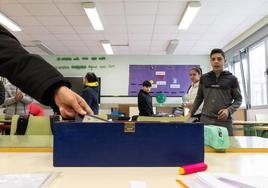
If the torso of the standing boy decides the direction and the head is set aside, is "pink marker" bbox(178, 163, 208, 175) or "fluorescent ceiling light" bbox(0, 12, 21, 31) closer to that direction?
the pink marker

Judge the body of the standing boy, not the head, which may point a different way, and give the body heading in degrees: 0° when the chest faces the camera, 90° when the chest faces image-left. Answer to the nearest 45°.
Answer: approximately 0°

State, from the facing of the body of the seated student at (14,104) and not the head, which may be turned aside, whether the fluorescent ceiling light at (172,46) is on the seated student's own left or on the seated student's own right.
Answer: on the seated student's own left

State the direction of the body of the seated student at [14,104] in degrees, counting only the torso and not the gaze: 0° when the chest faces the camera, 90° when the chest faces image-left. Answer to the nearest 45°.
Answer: approximately 315°
